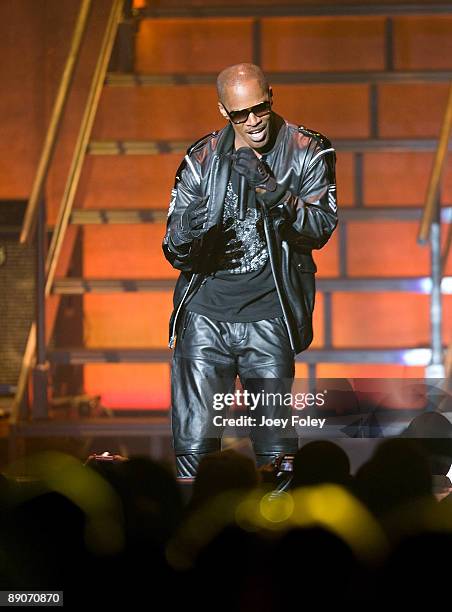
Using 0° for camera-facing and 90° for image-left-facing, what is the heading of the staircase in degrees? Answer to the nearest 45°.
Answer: approximately 0°

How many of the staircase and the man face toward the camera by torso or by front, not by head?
2

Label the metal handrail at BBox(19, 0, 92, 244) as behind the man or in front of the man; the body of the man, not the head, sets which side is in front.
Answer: behind

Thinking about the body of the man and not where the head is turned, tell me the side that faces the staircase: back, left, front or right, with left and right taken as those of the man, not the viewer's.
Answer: back

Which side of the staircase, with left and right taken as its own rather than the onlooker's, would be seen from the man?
front
